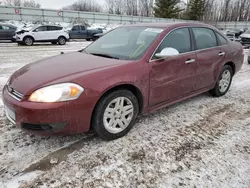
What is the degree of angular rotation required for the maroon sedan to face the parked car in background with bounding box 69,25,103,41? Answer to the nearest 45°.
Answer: approximately 135° to its right

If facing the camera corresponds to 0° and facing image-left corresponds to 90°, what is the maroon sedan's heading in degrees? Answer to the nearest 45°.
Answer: approximately 45°

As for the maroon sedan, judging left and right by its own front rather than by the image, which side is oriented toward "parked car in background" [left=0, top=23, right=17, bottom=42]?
right

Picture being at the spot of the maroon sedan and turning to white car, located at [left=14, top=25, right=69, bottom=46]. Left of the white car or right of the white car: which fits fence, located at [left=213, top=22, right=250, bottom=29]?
right
